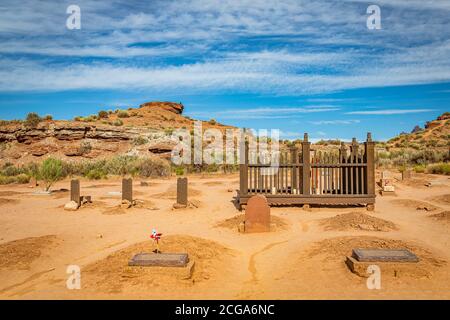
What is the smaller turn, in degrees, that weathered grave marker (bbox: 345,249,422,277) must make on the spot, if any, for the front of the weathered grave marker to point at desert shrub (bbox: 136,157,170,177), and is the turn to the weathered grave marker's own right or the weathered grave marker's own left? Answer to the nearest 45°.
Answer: approximately 135° to the weathered grave marker's own right

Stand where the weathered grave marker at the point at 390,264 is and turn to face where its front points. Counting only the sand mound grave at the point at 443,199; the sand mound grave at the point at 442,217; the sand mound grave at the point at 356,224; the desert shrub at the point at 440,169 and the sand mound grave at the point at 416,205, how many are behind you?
5

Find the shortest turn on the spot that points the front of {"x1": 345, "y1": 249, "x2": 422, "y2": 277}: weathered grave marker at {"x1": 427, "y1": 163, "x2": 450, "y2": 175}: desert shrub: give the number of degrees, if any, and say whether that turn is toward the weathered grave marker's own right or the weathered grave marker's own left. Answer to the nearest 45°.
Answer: approximately 180°

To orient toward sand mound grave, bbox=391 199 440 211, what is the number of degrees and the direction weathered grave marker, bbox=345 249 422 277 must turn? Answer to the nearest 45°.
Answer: approximately 180°

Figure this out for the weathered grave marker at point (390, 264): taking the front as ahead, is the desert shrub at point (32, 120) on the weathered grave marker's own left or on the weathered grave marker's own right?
on the weathered grave marker's own right

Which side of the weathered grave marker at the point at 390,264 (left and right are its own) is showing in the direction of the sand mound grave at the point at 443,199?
back

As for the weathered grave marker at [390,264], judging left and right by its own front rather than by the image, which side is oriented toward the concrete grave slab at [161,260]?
right

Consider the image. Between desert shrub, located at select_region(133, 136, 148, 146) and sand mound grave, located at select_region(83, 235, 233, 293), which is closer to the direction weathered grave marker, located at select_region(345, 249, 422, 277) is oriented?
the sand mound grave

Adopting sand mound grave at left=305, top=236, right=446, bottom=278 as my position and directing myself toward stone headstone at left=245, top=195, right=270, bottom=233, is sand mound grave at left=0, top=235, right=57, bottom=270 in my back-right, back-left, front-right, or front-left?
front-left

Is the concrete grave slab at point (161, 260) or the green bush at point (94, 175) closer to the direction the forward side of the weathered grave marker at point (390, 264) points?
the concrete grave slab

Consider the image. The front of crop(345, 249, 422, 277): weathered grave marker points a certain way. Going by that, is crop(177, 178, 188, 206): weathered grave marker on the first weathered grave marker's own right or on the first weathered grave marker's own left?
on the first weathered grave marker's own right

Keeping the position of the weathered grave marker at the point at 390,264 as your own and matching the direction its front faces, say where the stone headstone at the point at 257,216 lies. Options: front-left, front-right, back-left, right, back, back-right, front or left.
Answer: back-right

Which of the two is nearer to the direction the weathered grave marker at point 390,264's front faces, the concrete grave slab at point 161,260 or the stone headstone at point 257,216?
the concrete grave slab

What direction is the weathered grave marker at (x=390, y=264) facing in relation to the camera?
toward the camera

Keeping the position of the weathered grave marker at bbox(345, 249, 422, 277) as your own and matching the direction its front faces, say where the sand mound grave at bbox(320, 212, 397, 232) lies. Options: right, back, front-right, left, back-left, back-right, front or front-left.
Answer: back
